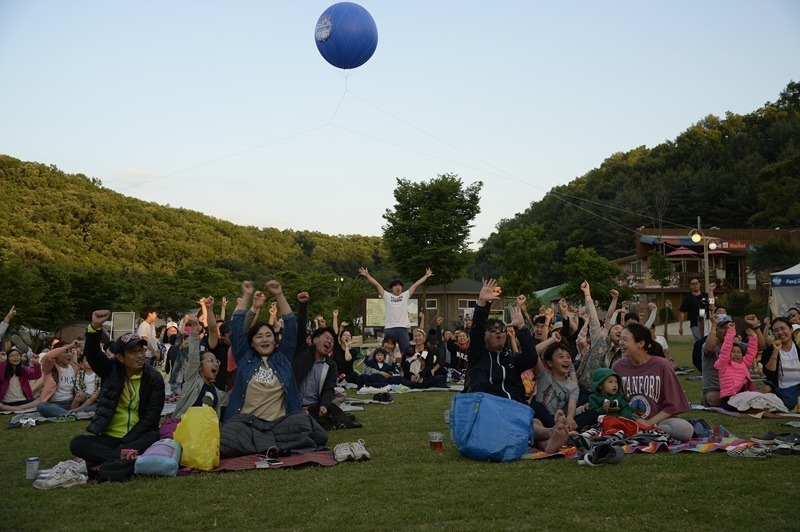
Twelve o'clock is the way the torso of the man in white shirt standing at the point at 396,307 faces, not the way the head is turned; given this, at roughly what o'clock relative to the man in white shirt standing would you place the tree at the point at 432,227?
The tree is roughly at 6 o'clock from the man in white shirt standing.

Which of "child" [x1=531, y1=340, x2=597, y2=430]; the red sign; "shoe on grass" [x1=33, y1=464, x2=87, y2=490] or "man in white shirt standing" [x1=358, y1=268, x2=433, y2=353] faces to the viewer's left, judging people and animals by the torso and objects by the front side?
the shoe on grass

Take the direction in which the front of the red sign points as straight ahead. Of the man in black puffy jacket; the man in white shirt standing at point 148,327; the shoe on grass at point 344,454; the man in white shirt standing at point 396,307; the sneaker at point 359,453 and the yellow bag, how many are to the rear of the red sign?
0

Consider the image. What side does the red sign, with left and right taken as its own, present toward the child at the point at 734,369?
front

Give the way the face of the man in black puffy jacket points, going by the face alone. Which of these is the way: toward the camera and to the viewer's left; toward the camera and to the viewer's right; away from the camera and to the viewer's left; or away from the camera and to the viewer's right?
toward the camera and to the viewer's right

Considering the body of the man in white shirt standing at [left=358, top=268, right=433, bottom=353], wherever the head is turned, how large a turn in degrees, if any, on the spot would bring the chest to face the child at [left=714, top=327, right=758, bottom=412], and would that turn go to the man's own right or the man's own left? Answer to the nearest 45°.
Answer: approximately 45° to the man's own left

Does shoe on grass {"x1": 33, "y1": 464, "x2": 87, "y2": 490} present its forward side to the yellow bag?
no

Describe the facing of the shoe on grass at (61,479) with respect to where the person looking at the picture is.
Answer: facing to the left of the viewer

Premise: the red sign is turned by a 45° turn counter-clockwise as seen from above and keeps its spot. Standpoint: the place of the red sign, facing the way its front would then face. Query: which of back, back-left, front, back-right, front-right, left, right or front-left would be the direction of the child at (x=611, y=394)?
front-right

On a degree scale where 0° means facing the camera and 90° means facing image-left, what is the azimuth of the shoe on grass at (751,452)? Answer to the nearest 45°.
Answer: approximately 90°

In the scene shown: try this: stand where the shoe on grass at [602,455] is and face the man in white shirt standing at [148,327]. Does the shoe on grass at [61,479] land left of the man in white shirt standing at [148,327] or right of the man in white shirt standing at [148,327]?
left

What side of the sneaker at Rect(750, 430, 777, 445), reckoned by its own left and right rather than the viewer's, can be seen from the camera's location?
left

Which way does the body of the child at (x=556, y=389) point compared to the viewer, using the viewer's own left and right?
facing the viewer

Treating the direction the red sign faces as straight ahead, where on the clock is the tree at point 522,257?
The tree is roughly at 2 o'clock from the red sign.

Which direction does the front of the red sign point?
toward the camera

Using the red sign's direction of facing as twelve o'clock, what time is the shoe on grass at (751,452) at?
The shoe on grass is roughly at 12 o'clock from the red sign.

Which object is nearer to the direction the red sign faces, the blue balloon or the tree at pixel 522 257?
the blue balloon

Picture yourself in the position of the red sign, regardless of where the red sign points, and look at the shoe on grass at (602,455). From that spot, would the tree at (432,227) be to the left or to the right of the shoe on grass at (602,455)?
right

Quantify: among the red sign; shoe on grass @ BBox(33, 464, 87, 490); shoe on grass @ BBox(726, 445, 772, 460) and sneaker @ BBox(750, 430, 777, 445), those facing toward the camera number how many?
1
